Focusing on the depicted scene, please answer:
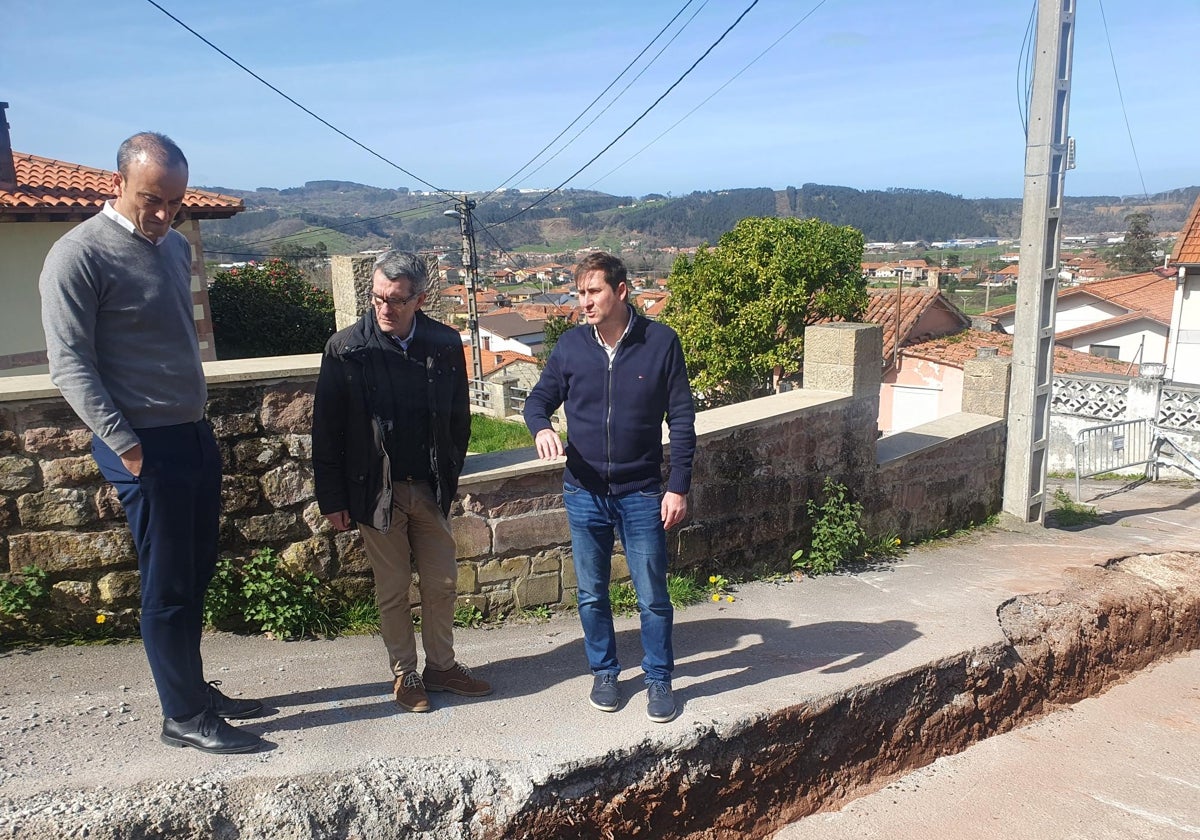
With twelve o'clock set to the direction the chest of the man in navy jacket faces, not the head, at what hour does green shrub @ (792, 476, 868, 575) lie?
The green shrub is roughly at 7 o'clock from the man in navy jacket.

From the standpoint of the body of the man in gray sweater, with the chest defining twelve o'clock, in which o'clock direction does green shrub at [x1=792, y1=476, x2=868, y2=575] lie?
The green shrub is roughly at 10 o'clock from the man in gray sweater.

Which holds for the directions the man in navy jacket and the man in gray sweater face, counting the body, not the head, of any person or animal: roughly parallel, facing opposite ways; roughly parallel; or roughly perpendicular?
roughly perpendicular

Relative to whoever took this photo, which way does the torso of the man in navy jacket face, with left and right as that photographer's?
facing the viewer

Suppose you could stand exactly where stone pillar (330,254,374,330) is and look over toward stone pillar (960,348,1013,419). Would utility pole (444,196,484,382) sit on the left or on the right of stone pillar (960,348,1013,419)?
left

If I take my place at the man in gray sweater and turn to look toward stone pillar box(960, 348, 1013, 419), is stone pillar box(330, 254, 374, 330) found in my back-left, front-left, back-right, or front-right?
front-left

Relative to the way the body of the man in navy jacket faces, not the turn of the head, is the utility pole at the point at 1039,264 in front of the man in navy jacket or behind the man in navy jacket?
behind

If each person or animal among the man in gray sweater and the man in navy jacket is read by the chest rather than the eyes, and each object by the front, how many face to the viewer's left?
0

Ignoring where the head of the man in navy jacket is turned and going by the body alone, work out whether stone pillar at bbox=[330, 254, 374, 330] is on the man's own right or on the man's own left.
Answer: on the man's own right

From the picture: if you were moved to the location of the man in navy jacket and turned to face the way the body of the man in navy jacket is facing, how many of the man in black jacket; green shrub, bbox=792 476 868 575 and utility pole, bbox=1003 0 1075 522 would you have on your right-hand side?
1

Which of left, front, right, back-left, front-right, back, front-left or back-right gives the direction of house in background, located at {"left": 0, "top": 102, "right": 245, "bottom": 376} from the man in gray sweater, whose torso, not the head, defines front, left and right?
back-left

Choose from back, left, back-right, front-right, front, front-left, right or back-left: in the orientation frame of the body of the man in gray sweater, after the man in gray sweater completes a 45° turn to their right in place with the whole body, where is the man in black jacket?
left

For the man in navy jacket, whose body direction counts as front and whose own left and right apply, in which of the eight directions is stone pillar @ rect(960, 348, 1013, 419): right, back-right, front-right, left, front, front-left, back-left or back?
back-left

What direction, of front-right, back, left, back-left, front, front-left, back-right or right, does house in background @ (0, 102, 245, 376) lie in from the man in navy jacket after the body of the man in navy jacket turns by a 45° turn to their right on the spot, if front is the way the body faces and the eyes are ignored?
right
